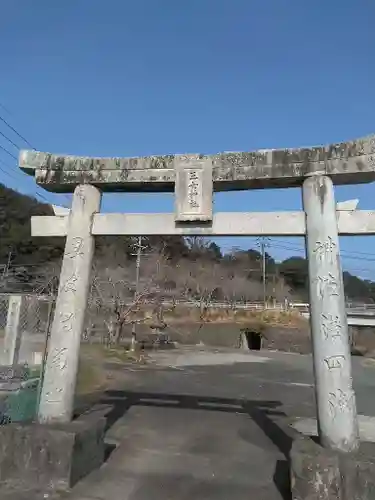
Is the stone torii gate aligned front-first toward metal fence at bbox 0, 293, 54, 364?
no

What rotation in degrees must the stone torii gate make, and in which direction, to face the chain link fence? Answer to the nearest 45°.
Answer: approximately 135° to its right

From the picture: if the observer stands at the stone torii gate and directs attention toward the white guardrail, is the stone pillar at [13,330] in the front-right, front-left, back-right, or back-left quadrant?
front-left

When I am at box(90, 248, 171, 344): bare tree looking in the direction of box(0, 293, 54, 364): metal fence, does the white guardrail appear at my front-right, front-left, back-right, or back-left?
back-left

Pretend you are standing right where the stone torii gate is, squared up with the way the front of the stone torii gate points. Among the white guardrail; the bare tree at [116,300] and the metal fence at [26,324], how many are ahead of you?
0

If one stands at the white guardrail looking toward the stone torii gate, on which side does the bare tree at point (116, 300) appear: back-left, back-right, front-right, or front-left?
front-right

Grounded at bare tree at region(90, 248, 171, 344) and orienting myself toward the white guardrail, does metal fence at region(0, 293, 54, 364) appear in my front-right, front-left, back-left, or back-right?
back-right

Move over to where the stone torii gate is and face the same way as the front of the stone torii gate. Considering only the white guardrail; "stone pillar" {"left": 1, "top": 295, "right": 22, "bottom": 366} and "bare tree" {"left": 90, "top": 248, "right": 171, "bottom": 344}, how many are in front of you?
0

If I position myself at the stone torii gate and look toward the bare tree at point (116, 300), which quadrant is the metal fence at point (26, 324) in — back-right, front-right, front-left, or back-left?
front-left

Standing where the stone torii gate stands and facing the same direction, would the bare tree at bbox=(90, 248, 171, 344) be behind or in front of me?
behind

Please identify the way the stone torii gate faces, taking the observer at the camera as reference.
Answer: facing the viewer

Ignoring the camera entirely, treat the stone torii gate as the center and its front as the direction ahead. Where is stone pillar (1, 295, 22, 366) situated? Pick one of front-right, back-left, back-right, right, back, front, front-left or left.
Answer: back-right

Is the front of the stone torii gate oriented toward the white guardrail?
no
